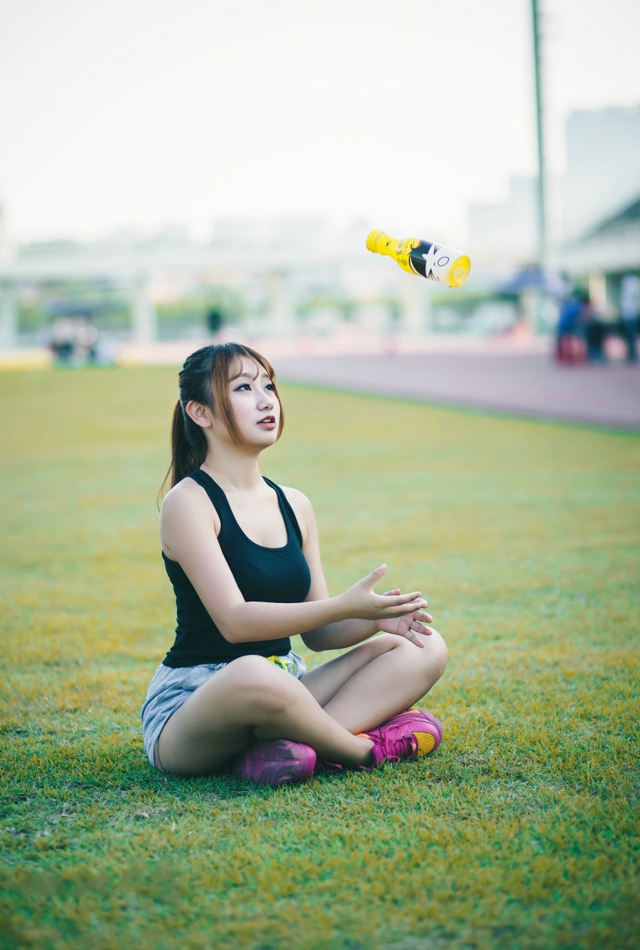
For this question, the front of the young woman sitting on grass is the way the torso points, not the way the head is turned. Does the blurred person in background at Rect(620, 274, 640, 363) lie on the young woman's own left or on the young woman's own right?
on the young woman's own left

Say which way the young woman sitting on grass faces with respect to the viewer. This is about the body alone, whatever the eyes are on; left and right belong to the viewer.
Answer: facing the viewer and to the right of the viewer

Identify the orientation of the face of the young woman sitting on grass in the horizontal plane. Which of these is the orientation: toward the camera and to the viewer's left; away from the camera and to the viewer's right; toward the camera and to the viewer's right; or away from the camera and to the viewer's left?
toward the camera and to the viewer's right
